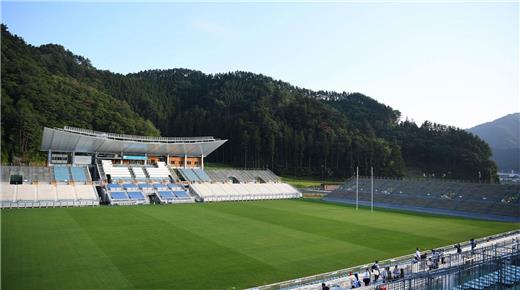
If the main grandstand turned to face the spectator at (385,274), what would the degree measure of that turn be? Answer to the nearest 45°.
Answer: approximately 45° to its right

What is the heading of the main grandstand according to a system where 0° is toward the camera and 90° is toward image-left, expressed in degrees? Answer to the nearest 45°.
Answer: approximately 315°
